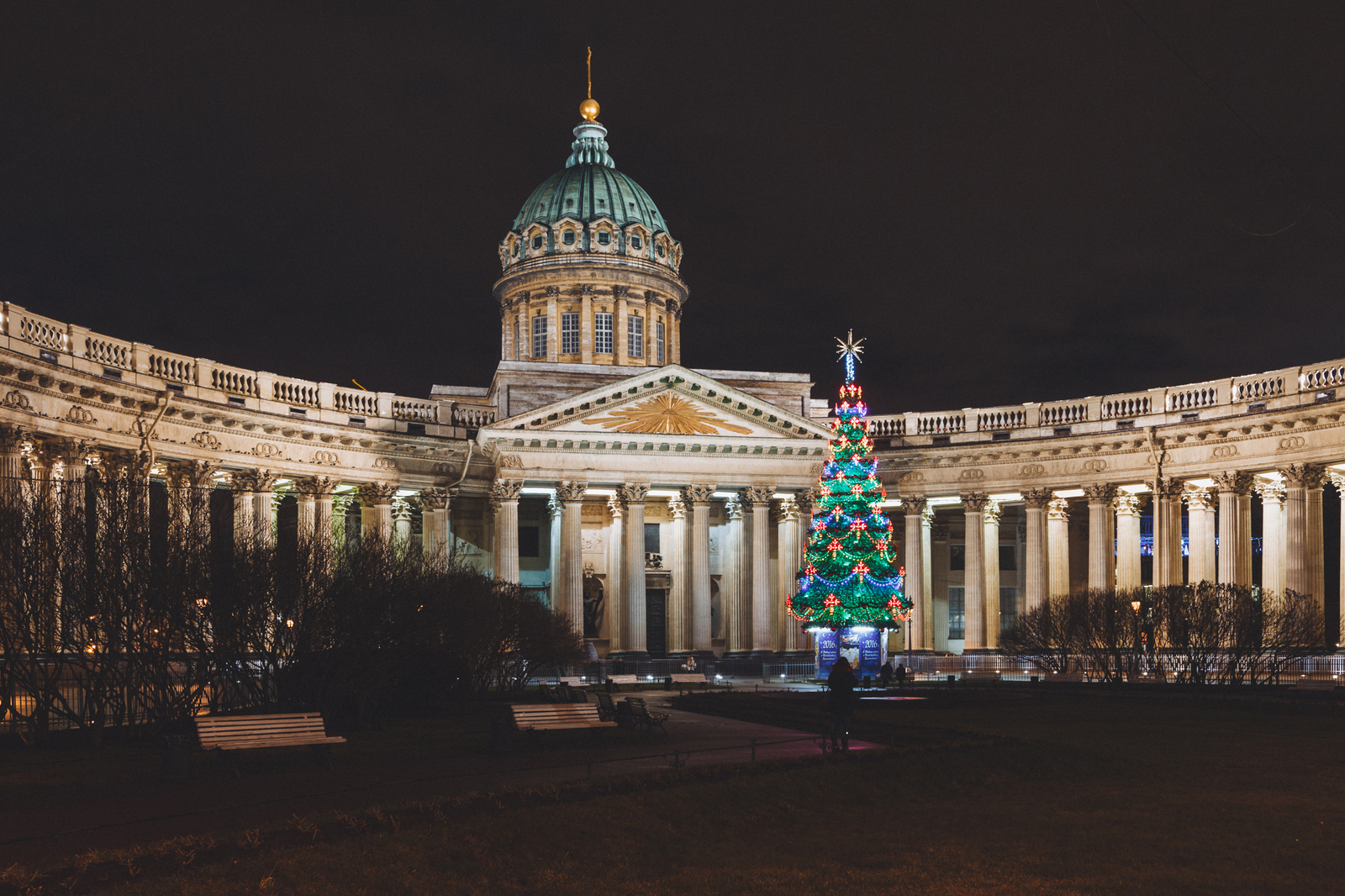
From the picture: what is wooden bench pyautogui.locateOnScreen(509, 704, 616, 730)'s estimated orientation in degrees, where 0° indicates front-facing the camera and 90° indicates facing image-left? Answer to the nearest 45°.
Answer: approximately 315°

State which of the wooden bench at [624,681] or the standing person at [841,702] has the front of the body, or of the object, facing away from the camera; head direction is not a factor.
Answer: the standing person

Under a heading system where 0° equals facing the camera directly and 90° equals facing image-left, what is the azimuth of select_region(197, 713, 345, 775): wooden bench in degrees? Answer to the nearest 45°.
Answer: approximately 315°

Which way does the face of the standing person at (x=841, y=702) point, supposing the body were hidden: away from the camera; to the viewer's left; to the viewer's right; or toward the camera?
away from the camera

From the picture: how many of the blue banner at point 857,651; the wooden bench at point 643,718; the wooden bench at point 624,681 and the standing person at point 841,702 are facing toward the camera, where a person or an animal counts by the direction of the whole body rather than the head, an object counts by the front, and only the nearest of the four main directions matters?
2
